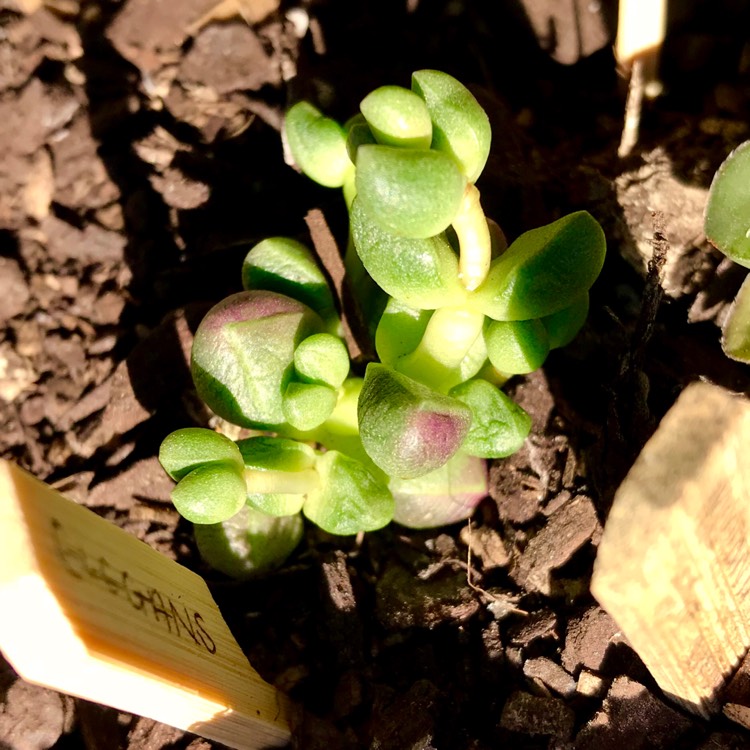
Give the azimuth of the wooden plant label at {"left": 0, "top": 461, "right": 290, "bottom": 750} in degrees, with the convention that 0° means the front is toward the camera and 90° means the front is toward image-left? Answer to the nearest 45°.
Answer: approximately 315°
